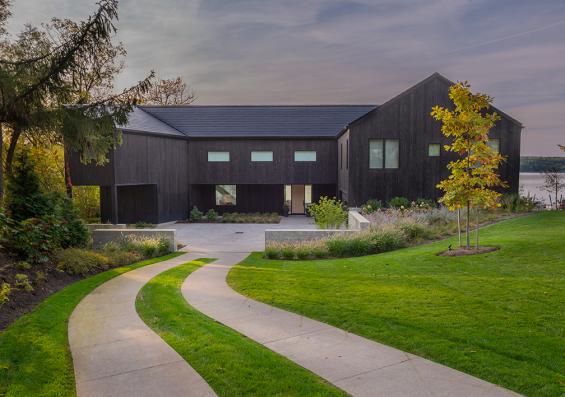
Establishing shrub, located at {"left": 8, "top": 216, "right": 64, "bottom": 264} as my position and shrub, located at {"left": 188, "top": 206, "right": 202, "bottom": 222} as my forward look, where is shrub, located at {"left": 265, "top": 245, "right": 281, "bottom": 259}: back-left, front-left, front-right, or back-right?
front-right

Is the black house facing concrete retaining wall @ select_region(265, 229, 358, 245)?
yes

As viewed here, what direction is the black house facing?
toward the camera

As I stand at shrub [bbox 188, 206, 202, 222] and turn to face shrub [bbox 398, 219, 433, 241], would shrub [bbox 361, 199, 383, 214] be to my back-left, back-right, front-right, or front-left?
front-left

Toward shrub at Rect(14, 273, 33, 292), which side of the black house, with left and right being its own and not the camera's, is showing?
front

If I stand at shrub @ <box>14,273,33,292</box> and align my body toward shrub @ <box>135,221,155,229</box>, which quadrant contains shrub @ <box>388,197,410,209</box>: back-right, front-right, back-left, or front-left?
front-right

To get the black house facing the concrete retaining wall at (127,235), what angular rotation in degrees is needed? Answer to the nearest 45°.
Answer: approximately 45° to its right

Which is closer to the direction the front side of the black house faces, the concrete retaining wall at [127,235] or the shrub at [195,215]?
the concrete retaining wall

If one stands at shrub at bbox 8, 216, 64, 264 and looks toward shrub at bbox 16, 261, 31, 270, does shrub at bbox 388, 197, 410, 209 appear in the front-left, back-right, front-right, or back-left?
back-left

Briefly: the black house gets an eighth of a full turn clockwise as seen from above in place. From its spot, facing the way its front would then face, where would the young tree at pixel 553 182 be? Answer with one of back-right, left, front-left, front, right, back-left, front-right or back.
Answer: back-left

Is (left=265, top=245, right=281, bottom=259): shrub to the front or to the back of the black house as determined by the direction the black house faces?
to the front

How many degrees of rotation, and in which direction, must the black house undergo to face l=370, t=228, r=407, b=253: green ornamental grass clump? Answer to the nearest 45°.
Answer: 0° — it already faces it
